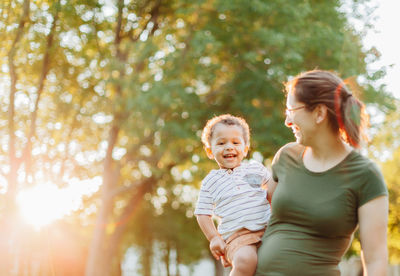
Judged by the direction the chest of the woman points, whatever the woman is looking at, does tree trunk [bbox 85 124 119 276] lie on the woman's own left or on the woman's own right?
on the woman's own right

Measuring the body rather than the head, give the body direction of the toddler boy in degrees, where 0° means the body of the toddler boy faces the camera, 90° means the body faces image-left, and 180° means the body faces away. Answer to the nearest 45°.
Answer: approximately 0°

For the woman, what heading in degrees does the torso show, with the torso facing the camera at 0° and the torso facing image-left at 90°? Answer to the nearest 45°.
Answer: approximately 45°

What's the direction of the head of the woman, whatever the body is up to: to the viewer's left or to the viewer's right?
to the viewer's left
